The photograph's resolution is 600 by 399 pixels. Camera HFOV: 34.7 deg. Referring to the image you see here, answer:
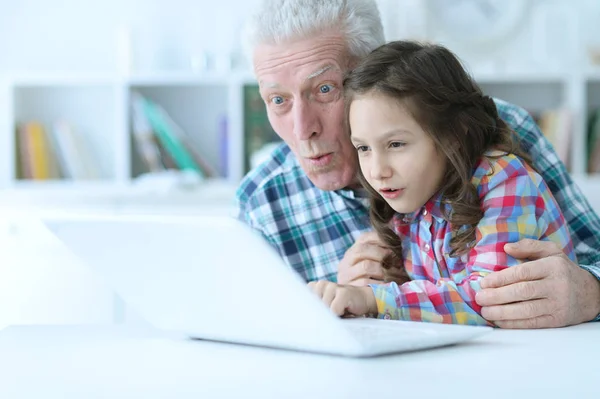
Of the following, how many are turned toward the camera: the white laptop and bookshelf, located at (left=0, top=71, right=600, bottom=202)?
1

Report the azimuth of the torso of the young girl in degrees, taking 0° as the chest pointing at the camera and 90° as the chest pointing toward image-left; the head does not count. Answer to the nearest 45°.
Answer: approximately 45°

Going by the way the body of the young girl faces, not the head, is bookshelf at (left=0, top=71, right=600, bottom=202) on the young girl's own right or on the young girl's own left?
on the young girl's own right

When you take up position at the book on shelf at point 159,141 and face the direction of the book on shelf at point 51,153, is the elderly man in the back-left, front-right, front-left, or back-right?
back-left

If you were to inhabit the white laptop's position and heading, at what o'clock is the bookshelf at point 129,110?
The bookshelf is roughly at 10 o'clock from the white laptop.

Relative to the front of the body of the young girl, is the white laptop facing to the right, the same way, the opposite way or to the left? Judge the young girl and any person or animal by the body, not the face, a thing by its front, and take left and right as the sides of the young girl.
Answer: the opposite way

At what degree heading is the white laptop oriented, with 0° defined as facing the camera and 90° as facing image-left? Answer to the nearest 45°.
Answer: approximately 225°

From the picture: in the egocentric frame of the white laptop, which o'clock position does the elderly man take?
The elderly man is roughly at 11 o'clock from the white laptop.

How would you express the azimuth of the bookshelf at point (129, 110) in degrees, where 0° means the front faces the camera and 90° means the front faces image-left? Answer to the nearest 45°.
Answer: approximately 0°
